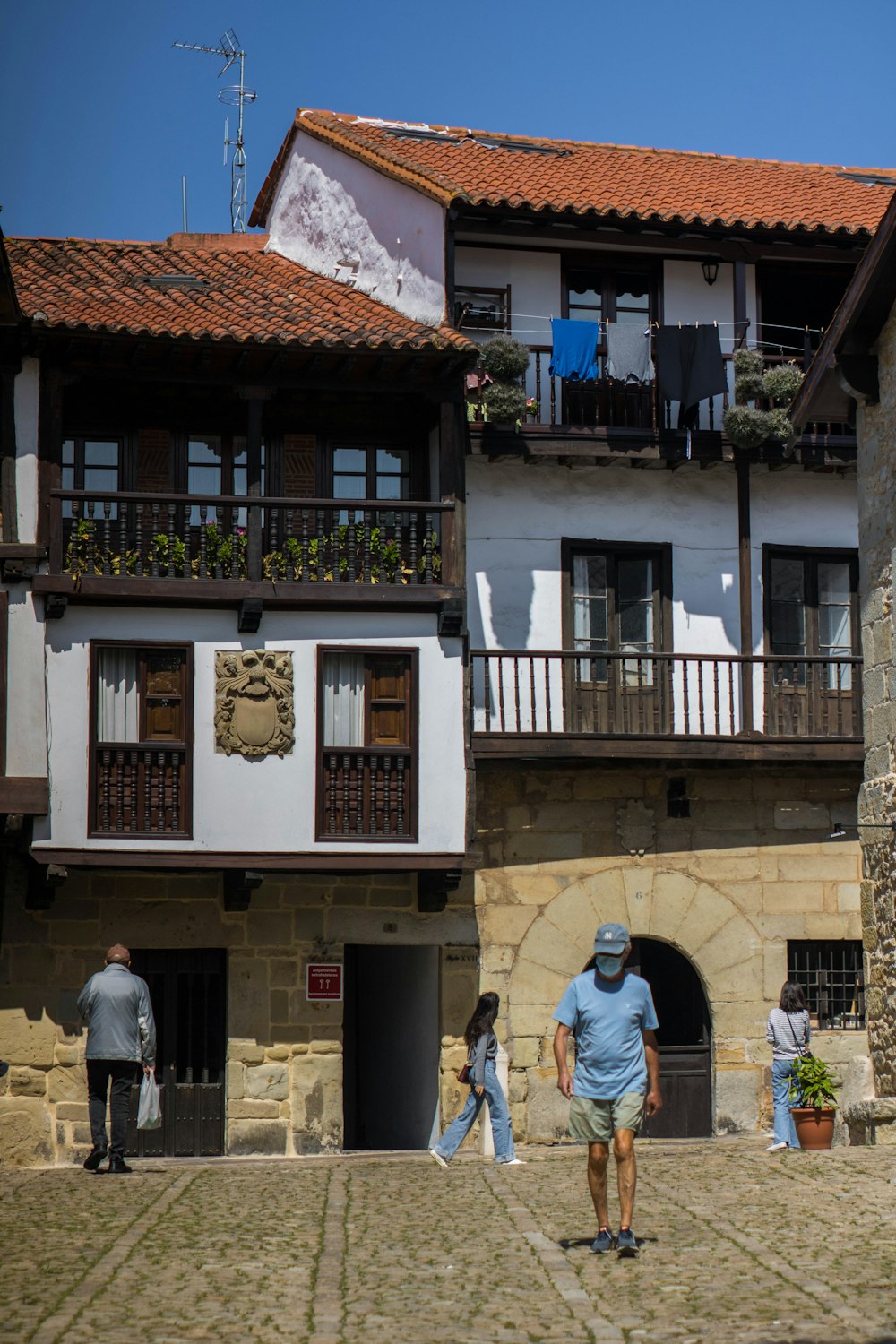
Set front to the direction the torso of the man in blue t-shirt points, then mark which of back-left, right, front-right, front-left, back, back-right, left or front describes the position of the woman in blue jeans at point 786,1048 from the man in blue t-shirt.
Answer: back

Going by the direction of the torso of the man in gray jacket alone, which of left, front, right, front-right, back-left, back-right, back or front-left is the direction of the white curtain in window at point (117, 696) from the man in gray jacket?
front

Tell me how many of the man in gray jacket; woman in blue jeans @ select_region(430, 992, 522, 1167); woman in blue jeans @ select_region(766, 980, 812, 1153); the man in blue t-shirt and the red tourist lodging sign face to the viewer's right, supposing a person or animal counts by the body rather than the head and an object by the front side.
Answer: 1

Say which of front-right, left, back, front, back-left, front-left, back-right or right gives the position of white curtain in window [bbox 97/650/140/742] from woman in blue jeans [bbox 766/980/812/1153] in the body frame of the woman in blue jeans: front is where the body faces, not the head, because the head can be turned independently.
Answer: front-left

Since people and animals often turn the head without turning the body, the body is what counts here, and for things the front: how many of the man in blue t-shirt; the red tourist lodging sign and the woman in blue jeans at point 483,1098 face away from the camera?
0

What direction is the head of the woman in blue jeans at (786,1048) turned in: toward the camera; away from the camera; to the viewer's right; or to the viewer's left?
away from the camera

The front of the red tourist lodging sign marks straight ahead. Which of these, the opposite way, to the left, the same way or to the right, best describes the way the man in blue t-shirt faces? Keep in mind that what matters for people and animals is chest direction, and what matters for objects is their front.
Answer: the same way

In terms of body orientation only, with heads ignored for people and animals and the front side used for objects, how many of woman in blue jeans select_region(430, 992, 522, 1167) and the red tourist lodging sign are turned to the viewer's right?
1

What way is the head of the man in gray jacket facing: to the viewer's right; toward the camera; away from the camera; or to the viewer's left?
away from the camera

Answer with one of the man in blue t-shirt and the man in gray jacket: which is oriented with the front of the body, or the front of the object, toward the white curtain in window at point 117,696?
the man in gray jacket

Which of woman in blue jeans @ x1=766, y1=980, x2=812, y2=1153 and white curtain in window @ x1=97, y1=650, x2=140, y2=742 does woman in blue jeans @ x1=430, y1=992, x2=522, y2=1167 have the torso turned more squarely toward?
the woman in blue jeans

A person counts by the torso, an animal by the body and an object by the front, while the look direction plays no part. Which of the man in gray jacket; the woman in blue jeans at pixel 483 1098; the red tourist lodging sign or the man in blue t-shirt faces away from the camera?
the man in gray jacket

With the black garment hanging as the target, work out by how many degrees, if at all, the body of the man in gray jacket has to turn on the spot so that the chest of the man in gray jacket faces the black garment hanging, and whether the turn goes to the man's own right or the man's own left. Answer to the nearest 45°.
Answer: approximately 45° to the man's own right

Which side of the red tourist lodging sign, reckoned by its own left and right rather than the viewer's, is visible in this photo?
front

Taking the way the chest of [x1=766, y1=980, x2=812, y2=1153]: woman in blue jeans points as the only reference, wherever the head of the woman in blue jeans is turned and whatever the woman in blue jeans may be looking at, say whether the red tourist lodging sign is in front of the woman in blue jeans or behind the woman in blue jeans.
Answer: in front

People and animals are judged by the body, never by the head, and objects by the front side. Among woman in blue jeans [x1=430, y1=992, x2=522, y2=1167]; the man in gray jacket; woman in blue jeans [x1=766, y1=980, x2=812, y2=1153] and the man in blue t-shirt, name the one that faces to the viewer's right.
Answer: woman in blue jeans [x1=430, y1=992, x2=522, y2=1167]

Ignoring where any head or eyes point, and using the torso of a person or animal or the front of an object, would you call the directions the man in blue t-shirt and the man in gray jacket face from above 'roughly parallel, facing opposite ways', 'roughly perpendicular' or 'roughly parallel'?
roughly parallel, facing opposite ways

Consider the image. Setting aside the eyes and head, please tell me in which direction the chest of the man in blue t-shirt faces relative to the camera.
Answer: toward the camera

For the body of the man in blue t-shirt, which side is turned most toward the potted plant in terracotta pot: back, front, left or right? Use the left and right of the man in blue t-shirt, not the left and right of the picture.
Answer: back
